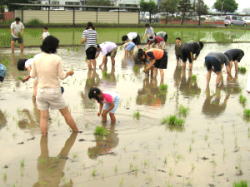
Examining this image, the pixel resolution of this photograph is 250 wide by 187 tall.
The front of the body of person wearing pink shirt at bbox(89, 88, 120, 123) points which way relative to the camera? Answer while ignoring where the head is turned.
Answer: to the viewer's left

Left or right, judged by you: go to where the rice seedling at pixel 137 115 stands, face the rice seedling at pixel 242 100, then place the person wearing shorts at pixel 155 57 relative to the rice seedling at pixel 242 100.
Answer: left

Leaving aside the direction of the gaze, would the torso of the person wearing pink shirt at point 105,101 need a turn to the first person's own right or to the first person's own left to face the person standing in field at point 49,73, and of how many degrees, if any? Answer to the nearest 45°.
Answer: approximately 45° to the first person's own left

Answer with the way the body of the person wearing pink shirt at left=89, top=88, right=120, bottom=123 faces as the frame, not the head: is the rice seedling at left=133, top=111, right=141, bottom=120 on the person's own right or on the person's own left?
on the person's own right

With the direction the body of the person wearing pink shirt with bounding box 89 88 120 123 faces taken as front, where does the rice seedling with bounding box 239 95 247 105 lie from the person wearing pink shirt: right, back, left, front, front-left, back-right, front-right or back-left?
back-right

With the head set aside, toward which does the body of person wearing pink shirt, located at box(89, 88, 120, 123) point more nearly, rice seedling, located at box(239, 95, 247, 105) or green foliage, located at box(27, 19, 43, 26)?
the green foliage

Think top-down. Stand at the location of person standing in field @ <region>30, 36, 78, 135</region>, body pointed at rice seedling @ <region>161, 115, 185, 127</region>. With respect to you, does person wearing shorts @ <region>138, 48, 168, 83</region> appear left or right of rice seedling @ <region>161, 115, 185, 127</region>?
left

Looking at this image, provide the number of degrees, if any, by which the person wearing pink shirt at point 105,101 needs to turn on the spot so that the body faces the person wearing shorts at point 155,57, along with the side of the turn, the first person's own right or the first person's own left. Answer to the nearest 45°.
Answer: approximately 90° to the first person's own right

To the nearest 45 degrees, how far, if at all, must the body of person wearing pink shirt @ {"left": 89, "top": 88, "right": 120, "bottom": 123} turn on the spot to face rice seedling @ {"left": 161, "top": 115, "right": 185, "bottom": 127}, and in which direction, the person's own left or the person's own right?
approximately 180°

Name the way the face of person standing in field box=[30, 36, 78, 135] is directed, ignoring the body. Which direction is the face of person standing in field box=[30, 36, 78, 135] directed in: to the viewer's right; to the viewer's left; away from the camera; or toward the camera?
away from the camera
